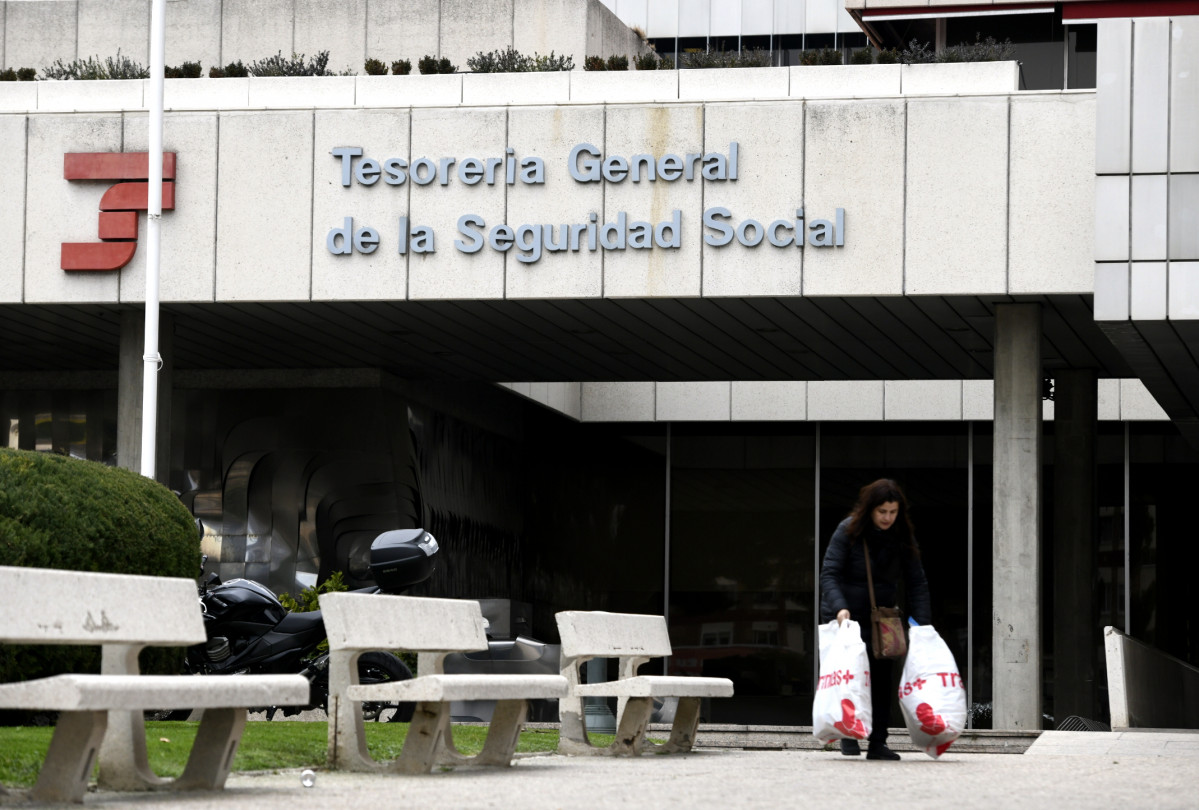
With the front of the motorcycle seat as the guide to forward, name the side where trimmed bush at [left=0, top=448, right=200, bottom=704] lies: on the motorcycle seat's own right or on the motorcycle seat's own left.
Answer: on the motorcycle seat's own left

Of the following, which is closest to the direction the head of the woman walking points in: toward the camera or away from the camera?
toward the camera

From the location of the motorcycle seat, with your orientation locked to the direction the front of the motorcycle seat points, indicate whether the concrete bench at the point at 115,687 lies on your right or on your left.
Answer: on your left

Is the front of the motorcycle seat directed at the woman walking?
no

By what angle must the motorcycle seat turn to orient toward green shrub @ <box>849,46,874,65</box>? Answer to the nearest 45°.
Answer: approximately 135° to its right

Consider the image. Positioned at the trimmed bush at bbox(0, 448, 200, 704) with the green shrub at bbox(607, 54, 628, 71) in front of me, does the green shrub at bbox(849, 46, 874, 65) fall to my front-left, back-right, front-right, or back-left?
front-right

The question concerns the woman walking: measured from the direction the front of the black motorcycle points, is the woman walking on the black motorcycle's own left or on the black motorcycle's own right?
on the black motorcycle's own left

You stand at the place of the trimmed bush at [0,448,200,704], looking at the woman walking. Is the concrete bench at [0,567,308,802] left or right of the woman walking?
right

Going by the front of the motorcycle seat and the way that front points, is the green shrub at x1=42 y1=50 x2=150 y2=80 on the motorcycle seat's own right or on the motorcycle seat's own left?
on the motorcycle seat's own right

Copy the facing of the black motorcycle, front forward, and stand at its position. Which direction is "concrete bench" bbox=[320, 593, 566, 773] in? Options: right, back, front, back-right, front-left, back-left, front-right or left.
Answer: left

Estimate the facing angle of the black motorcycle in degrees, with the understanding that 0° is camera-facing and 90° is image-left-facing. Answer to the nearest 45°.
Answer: approximately 90°

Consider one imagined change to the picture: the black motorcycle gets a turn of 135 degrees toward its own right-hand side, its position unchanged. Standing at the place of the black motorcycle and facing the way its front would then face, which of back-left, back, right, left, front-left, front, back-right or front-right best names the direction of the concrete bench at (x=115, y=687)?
back-right

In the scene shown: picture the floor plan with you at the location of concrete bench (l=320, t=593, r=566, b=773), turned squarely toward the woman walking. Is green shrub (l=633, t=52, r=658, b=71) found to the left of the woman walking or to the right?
left

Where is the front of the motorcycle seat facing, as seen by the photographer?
facing to the left of the viewer

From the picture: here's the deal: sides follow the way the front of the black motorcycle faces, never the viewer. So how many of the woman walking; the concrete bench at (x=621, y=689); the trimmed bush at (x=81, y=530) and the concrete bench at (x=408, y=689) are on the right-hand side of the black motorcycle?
0

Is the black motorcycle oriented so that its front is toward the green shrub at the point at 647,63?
no
